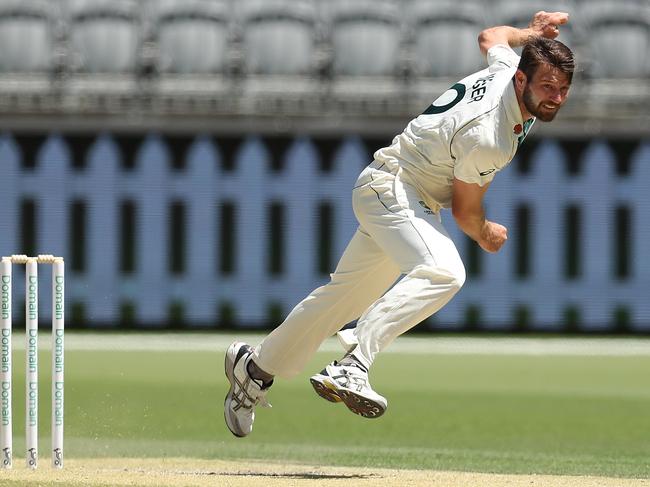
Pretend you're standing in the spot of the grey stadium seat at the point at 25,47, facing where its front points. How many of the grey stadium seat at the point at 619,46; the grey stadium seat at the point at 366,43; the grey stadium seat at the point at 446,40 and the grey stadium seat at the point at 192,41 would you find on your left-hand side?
4

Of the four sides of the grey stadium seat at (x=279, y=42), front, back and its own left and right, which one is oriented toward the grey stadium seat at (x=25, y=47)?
right

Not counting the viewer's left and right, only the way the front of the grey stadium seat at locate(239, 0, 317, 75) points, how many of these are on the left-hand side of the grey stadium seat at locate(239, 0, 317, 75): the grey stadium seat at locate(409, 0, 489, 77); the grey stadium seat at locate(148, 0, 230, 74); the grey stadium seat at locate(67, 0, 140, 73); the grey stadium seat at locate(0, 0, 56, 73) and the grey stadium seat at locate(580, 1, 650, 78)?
2

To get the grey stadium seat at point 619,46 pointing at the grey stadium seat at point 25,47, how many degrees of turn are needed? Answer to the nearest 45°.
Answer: approximately 90° to its right

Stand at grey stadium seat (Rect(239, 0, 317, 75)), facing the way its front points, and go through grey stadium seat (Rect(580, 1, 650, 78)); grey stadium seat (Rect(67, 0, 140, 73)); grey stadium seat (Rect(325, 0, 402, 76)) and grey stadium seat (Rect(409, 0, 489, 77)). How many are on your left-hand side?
3

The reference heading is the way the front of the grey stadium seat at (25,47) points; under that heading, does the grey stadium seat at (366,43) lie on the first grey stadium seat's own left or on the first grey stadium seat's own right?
on the first grey stadium seat's own left

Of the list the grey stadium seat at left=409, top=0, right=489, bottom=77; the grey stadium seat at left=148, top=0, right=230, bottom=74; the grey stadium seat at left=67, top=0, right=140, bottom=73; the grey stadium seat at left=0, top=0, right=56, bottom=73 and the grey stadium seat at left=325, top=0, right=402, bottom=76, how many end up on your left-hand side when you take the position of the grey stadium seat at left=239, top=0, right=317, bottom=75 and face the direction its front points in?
2

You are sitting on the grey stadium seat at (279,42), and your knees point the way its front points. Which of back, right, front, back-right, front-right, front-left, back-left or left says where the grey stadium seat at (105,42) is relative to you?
right

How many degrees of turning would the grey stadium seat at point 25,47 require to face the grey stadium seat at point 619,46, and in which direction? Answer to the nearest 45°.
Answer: approximately 90° to its left
